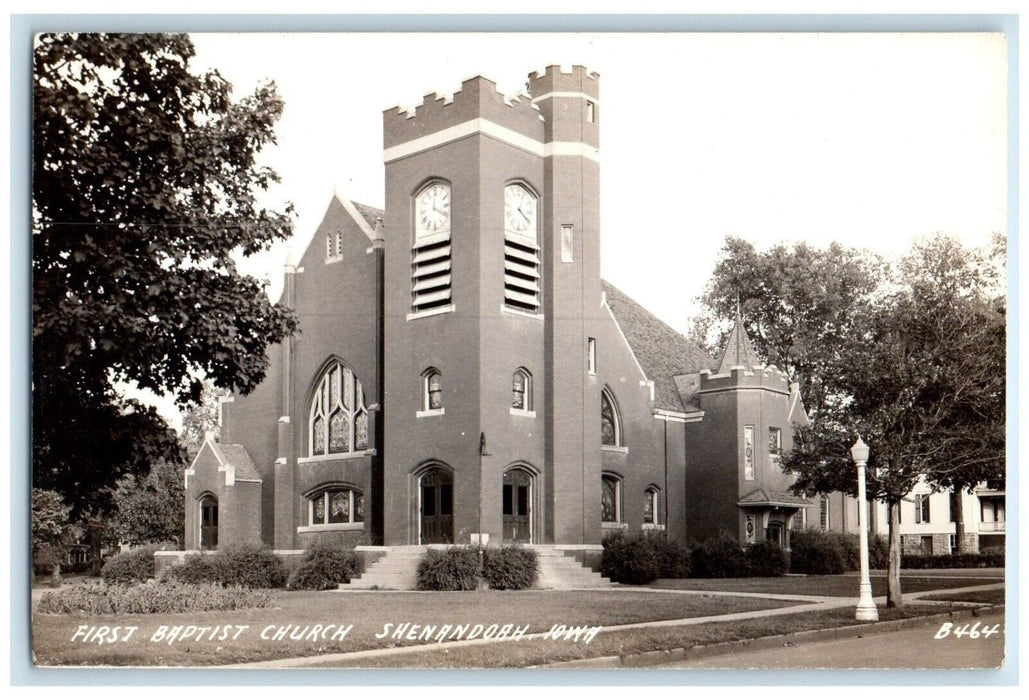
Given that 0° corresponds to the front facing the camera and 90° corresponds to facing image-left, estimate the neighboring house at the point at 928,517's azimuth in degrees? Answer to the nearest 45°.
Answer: approximately 0°

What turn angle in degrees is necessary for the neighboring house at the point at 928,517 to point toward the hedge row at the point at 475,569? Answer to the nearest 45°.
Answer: approximately 90° to its right

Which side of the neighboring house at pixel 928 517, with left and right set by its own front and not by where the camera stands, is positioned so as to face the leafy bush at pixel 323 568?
right

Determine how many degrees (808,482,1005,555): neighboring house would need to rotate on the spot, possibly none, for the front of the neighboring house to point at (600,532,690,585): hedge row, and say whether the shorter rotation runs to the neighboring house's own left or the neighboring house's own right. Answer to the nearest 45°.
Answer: approximately 90° to the neighboring house's own right

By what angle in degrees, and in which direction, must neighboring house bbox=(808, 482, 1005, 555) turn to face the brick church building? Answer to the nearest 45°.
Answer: approximately 90° to its right

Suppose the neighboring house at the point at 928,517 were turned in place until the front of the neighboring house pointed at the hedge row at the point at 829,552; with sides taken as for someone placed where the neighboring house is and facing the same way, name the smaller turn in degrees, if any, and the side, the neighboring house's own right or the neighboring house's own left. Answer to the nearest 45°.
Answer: approximately 90° to the neighboring house's own right
